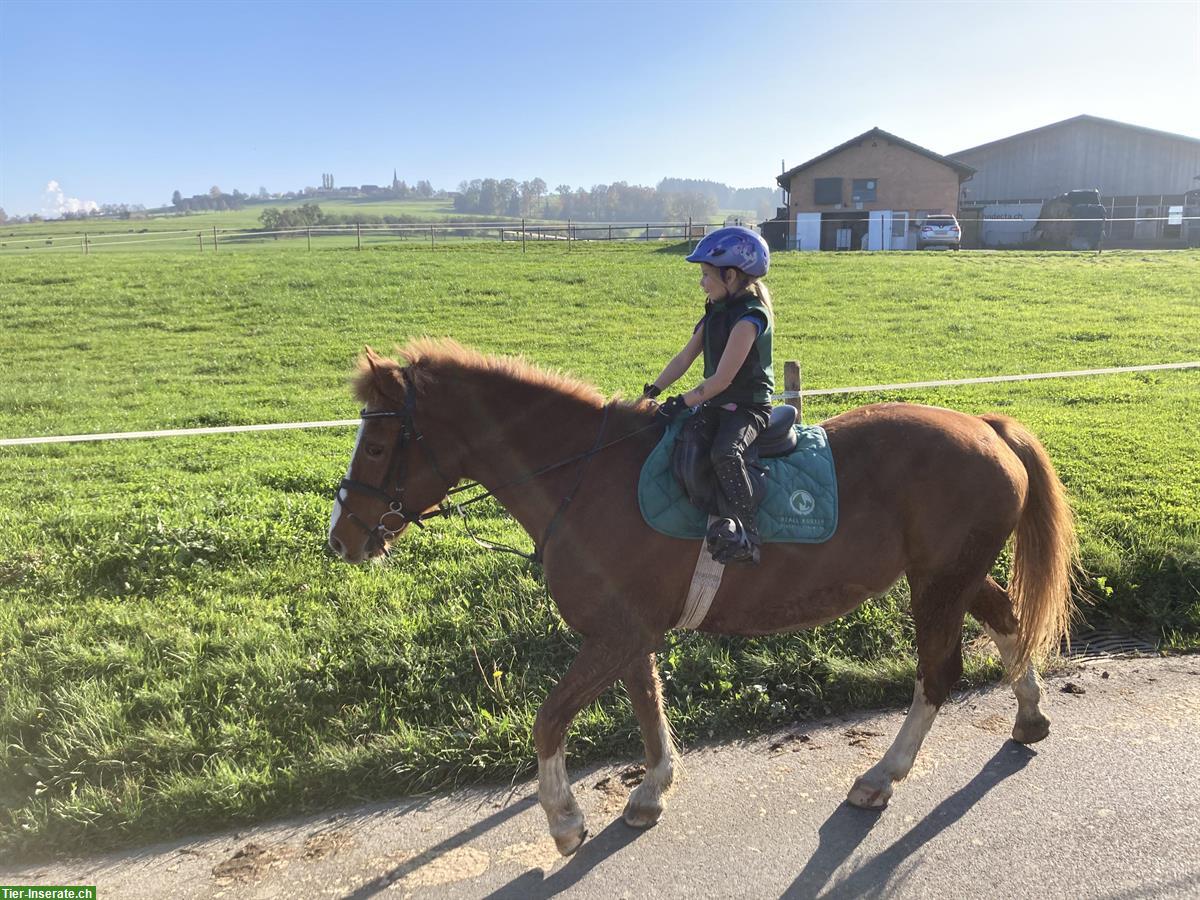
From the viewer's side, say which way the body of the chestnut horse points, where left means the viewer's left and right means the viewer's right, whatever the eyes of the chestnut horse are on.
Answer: facing to the left of the viewer

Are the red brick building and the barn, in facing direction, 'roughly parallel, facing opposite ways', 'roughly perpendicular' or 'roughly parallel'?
roughly parallel

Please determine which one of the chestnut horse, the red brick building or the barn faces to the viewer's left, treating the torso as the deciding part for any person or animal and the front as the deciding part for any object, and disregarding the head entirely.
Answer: the chestnut horse

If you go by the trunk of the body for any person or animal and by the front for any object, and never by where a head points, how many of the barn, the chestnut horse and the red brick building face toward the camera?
2

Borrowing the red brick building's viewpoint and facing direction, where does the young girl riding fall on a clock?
The young girl riding is roughly at 12 o'clock from the red brick building.

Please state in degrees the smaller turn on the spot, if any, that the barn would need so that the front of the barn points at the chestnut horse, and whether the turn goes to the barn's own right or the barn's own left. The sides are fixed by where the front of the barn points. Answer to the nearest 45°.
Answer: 0° — it already faces it

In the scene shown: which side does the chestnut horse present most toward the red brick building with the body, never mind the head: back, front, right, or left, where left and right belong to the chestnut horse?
right

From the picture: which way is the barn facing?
toward the camera

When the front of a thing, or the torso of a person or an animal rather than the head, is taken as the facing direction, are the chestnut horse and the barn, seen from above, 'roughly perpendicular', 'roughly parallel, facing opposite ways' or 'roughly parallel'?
roughly perpendicular

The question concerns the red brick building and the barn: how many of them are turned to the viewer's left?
0

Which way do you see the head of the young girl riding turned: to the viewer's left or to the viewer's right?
to the viewer's left

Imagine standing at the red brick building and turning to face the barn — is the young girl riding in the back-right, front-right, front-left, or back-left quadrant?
back-right

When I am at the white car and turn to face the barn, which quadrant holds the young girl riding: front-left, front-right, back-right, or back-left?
back-right

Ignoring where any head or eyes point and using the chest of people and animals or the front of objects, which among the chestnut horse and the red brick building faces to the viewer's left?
the chestnut horse

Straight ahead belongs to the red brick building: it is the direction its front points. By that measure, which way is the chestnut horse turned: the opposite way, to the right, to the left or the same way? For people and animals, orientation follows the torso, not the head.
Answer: to the right

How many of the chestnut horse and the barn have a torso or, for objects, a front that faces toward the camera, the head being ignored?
1

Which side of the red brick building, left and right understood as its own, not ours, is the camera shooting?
front
